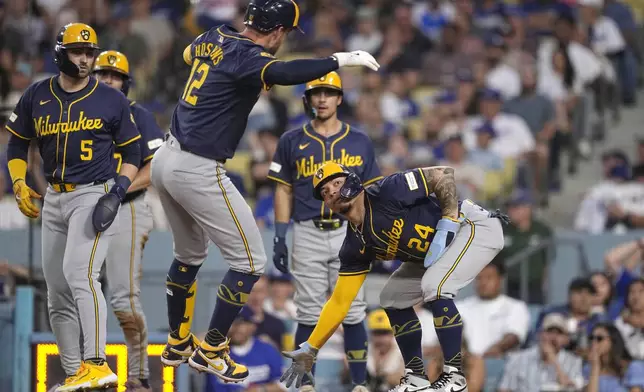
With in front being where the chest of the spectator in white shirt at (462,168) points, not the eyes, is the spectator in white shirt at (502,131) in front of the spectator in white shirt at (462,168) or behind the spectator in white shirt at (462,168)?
behind

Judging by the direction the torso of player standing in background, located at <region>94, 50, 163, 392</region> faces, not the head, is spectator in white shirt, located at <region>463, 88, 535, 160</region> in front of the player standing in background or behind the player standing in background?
behind

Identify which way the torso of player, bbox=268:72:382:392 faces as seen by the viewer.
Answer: toward the camera

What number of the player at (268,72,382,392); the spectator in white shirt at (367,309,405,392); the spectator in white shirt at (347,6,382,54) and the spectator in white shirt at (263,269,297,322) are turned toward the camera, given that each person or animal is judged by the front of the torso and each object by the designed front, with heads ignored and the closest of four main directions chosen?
4

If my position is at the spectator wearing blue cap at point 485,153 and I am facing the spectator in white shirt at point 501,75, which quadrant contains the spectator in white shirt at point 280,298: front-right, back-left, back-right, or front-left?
back-left

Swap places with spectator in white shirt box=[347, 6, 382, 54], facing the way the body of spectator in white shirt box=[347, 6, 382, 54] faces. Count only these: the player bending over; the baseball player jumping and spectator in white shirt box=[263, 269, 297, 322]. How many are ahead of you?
3

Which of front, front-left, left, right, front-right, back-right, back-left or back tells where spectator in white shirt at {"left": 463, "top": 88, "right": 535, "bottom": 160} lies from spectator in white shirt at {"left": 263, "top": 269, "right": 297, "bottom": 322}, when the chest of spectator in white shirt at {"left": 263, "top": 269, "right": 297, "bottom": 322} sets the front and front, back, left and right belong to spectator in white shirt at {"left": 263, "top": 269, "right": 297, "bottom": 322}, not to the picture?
back-left

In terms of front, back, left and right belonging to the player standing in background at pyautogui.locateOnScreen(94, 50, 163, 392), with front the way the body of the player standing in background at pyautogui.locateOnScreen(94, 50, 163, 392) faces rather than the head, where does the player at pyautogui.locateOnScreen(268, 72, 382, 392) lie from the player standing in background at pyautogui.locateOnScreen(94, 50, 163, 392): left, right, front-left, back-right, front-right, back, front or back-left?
back-left

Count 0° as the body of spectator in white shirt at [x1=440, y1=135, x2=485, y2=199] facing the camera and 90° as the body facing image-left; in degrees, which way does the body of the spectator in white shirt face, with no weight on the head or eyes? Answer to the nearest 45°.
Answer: approximately 45°

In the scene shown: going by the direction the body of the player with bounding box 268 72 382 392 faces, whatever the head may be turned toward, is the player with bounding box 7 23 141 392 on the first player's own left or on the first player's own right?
on the first player's own right

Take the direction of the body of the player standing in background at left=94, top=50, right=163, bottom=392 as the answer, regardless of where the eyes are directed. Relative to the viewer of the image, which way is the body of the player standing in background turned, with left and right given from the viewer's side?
facing the viewer and to the left of the viewer

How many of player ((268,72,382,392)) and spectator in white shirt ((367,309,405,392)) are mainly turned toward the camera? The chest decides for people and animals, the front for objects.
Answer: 2

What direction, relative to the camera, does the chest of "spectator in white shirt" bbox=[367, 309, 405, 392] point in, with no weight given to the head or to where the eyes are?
toward the camera
